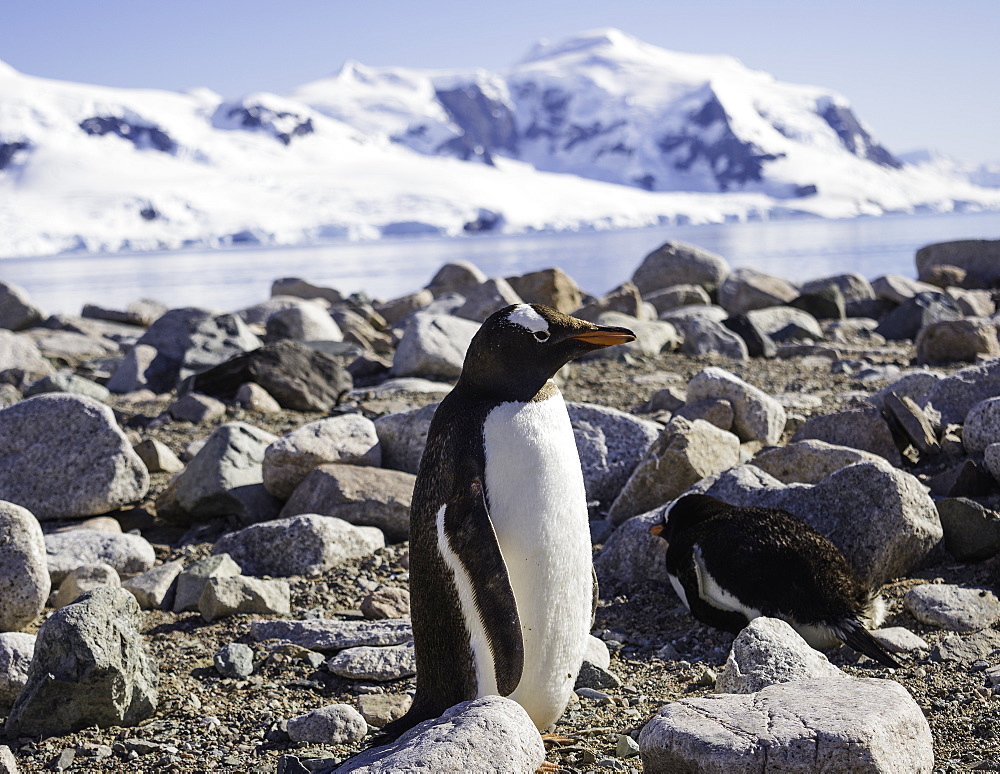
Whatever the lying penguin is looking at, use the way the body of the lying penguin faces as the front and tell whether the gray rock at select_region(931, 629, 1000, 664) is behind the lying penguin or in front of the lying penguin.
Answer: behind

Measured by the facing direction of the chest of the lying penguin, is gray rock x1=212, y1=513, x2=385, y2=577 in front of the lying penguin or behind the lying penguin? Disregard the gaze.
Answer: in front

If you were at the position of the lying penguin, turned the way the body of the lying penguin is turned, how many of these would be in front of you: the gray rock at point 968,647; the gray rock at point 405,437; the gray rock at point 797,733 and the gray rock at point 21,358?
2

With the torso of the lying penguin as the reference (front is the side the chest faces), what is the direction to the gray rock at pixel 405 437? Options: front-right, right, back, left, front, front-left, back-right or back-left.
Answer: front

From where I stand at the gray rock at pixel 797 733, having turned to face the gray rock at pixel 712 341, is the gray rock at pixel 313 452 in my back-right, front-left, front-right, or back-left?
front-left

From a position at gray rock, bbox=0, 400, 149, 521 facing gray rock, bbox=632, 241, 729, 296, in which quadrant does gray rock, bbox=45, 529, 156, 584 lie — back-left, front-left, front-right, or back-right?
back-right

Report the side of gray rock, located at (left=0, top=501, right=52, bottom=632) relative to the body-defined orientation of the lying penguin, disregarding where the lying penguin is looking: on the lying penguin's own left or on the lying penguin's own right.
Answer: on the lying penguin's own left

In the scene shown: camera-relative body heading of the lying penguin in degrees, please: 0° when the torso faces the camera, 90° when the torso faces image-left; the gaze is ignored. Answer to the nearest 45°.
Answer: approximately 135°

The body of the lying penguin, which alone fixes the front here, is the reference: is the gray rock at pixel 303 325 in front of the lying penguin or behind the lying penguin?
in front

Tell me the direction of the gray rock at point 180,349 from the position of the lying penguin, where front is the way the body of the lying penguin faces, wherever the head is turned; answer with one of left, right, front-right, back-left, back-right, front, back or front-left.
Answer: front

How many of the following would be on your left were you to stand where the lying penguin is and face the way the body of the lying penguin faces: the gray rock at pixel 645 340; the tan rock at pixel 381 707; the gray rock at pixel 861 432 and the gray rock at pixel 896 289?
1

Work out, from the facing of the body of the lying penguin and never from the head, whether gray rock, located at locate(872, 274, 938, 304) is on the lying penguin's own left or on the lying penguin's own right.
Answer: on the lying penguin's own right

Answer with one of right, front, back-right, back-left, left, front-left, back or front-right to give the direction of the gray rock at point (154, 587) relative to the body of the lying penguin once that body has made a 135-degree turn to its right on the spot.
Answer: back

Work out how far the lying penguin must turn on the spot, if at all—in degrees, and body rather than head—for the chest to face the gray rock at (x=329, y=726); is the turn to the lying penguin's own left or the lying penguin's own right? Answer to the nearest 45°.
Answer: approximately 90° to the lying penguin's own left

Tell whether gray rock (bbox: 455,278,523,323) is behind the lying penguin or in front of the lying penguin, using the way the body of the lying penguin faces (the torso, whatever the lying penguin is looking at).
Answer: in front

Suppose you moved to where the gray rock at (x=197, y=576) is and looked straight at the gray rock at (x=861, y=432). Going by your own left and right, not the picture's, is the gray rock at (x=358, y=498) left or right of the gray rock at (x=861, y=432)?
left

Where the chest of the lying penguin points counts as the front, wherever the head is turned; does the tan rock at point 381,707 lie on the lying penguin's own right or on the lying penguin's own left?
on the lying penguin's own left
